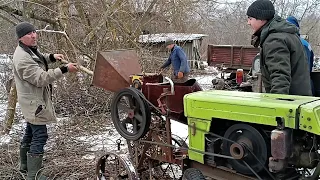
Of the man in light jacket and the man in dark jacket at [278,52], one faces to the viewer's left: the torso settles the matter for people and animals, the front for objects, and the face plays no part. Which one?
the man in dark jacket

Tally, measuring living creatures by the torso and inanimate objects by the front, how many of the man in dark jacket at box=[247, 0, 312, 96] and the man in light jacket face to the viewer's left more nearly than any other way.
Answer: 1

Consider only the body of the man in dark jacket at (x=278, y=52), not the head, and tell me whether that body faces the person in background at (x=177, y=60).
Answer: no

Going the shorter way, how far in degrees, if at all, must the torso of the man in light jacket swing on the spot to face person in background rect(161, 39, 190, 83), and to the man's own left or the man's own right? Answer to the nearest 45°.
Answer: approximately 45° to the man's own left

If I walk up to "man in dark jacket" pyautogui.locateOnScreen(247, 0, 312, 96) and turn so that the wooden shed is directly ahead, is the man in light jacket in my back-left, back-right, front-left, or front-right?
front-left

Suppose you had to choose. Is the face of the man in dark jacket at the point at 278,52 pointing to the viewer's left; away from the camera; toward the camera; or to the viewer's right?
to the viewer's left

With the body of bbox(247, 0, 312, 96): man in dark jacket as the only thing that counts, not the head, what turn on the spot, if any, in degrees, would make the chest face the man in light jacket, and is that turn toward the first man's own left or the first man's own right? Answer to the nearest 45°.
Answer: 0° — they already face them

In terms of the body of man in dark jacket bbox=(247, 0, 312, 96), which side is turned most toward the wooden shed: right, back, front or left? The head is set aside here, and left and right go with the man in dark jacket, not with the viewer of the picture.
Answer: right

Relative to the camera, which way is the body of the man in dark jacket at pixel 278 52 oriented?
to the viewer's left

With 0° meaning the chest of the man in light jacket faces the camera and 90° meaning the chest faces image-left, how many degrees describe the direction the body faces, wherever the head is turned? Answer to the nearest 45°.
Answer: approximately 270°

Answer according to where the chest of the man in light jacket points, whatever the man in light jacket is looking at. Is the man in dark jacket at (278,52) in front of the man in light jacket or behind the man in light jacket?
in front

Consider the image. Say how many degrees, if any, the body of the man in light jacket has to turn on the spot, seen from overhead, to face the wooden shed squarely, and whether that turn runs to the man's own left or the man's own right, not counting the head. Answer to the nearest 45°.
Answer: approximately 45° to the man's own left
